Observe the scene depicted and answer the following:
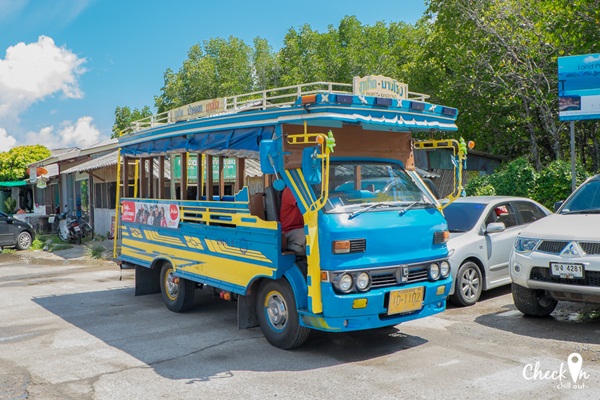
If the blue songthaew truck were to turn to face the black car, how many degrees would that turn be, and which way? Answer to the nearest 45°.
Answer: approximately 180°

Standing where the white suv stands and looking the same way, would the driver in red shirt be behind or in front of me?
in front

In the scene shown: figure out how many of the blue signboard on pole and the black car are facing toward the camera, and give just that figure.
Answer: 1

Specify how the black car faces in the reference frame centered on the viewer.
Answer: facing to the right of the viewer

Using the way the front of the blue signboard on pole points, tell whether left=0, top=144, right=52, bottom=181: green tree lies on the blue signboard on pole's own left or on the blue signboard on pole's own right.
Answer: on the blue signboard on pole's own right

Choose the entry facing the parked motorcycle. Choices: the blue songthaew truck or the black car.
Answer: the black car

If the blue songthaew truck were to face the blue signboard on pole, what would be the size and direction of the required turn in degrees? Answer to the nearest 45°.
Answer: approximately 90° to its left

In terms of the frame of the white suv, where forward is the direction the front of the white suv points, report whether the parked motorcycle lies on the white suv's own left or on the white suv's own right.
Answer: on the white suv's own right

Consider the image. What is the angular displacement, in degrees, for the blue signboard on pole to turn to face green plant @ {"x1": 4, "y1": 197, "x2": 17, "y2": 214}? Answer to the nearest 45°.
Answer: approximately 90° to its right

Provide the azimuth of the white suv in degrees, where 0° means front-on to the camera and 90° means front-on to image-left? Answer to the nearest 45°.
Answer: approximately 45°

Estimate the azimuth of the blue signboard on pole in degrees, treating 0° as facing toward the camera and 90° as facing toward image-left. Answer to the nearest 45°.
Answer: approximately 0°

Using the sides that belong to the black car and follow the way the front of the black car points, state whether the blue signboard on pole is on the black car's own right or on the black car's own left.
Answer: on the black car's own right

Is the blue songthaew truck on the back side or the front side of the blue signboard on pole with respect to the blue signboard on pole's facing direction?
on the front side

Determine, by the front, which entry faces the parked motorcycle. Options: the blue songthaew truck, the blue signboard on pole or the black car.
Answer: the black car
